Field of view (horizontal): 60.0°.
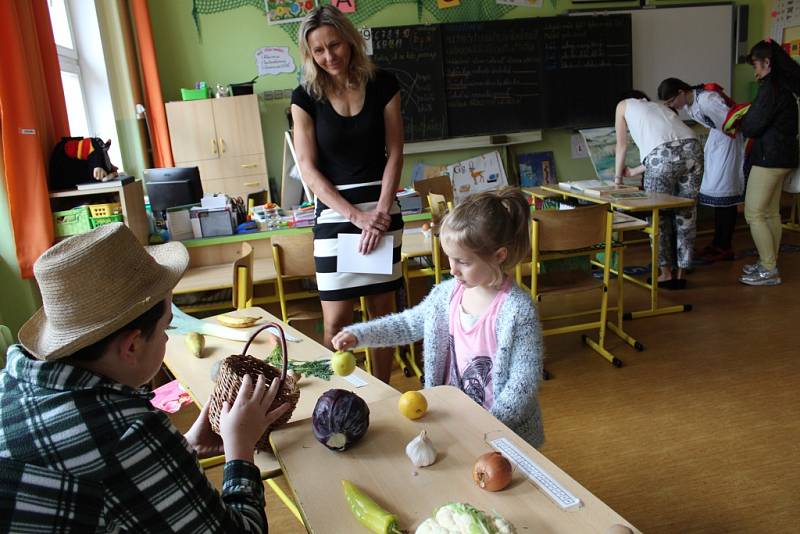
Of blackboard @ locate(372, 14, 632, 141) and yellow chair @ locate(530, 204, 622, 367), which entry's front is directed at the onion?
the blackboard

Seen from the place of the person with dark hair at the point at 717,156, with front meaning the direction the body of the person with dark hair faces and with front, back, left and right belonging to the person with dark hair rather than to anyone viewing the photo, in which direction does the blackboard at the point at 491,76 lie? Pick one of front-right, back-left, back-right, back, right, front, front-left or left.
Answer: front

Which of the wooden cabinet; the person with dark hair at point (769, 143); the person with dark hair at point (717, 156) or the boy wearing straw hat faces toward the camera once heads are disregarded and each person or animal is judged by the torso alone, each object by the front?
the wooden cabinet

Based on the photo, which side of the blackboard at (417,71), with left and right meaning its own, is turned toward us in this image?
front

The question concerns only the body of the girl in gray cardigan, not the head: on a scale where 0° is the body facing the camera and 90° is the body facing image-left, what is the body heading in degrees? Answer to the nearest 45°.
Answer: approximately 45°

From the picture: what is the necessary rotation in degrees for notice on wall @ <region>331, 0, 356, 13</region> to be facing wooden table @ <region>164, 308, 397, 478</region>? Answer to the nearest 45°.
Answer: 0° — it already faces it

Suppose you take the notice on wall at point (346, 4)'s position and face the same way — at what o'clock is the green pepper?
The green pepper is roughly at 12 o'clock from the notice on wall.

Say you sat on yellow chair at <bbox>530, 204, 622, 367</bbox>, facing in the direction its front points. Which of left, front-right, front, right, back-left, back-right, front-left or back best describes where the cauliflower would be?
back-left

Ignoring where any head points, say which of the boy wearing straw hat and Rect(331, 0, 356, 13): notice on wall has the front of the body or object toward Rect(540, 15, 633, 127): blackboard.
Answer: the boy wearing straw hat

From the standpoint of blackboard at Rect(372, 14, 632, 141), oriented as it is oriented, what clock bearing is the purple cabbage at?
The purple cabbage is roughly at 12 o'clock from the blackboard.

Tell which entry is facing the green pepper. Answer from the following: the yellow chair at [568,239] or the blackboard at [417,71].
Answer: the blackboard

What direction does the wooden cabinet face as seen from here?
toward the camera

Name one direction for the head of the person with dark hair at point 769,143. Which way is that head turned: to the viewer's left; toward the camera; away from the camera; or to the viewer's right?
to the viewer's left

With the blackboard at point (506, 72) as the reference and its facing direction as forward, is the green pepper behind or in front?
in front

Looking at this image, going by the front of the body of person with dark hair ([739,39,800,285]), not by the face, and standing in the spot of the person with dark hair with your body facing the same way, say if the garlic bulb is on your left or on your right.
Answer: on your left

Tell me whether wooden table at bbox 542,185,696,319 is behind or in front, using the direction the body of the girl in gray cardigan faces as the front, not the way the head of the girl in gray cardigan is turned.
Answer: behind

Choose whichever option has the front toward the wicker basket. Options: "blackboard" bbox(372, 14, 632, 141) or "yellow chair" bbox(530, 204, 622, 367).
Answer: the blackboard

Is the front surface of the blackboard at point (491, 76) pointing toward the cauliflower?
yes
